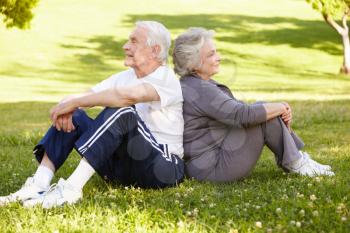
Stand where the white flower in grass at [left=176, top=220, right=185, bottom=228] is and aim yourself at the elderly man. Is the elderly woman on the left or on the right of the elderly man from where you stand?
right

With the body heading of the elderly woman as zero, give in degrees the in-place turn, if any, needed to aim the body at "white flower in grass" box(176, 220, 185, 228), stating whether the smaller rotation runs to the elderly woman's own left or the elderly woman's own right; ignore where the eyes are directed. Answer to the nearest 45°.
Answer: approximately 90° to the elderly woman's own right

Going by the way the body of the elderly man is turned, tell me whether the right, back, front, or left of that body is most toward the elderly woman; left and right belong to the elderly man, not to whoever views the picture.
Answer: back

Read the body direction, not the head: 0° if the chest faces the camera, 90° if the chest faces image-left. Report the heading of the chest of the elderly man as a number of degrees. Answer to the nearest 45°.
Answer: approximately 90°

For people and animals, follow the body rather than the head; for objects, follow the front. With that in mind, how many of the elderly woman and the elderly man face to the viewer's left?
1

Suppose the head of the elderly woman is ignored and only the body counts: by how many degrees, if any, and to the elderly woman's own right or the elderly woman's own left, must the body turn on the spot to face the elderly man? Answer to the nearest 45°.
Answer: approximately 135° to the elderly woman's own right

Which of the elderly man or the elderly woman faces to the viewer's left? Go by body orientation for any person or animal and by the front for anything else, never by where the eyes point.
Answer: the elderly man

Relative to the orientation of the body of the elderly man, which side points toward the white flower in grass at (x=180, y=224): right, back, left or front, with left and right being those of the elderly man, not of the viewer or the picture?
left

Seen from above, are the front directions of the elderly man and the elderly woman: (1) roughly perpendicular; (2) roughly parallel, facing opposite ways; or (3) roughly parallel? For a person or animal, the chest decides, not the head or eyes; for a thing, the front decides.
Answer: roughly parallel, facing opposite ways

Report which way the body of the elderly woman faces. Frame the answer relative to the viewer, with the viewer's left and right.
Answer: facing to the right of the viewer

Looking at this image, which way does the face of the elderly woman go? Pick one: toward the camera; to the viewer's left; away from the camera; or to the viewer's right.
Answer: to the viewer's right
